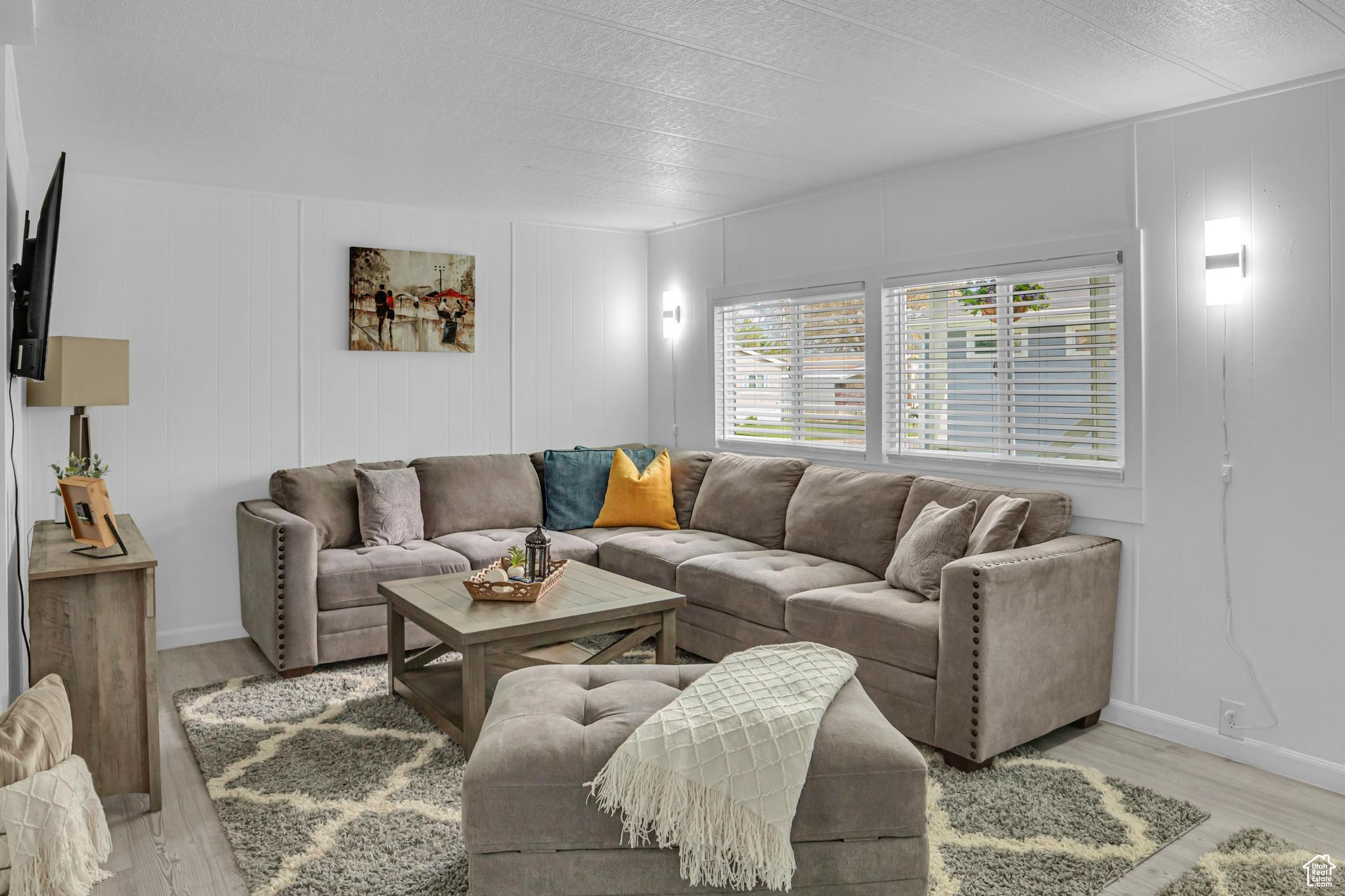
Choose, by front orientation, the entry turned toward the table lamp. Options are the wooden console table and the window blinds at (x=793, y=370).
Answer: the window blinds

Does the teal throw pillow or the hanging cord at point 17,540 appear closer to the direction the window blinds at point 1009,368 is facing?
the hanging cord

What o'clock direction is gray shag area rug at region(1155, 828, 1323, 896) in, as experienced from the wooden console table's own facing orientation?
The gray shag area rug is roughly at 1 o'clock from the wooden console table.

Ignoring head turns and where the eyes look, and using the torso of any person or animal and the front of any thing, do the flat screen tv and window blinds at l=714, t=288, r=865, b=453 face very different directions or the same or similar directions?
very different directions

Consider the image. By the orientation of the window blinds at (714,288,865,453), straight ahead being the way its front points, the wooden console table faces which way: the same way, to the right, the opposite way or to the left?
the opposite way

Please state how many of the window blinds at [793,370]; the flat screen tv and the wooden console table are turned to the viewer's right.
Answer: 2

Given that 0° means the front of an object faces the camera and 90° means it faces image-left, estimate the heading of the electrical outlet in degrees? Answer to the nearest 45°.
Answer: approximately 45°

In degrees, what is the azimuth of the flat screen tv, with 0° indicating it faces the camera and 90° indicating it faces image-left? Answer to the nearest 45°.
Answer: approximately 270°

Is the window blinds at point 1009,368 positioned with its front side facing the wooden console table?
yes

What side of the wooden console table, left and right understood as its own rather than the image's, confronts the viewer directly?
right

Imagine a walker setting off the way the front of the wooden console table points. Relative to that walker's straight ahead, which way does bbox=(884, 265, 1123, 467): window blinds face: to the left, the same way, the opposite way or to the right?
the opposite way

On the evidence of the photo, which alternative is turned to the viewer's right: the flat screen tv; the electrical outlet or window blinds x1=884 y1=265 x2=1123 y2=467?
the flat screen tv
